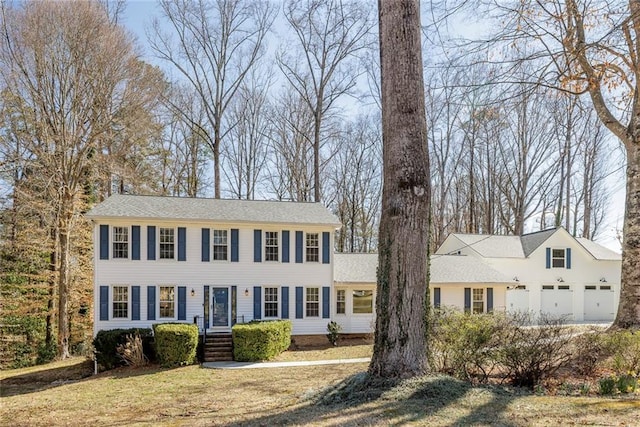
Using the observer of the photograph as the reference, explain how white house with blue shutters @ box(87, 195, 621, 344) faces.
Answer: facing the viewer

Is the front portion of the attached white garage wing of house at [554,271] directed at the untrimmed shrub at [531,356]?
yes

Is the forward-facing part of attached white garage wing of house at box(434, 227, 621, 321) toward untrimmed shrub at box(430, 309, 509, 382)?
yes

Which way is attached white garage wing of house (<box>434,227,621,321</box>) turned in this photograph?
toward the camera

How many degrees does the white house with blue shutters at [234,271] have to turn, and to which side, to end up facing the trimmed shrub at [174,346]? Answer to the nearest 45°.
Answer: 0° — it already faces it

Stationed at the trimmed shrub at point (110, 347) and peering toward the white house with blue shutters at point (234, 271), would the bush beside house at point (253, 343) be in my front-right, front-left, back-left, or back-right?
front-right
